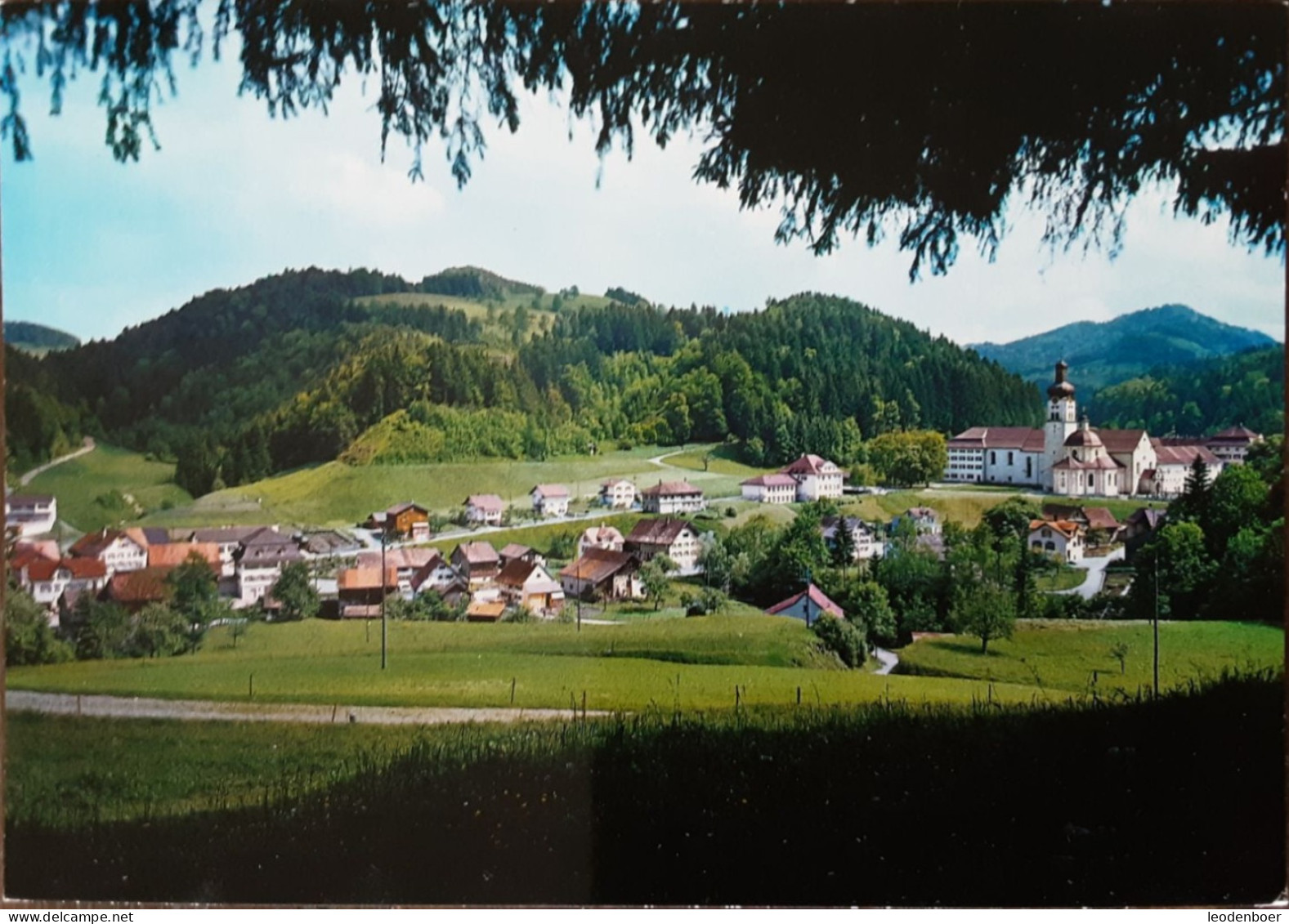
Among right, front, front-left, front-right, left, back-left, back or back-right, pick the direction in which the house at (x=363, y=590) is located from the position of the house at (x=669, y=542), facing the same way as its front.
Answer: back-right

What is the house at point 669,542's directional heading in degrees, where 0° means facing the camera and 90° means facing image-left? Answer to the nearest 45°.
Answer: approximately 315°

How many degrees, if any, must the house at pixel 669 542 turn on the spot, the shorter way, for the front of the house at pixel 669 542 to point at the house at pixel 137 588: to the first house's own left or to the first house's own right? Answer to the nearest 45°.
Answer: approximately 135° to the first house's own right

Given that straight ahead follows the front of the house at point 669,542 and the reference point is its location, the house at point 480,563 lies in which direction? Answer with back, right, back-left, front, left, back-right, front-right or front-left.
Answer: back-right

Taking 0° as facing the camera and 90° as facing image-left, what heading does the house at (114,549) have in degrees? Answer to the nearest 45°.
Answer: approximately 315°

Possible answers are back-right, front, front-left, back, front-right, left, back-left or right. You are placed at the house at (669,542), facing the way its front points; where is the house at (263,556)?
back-right
